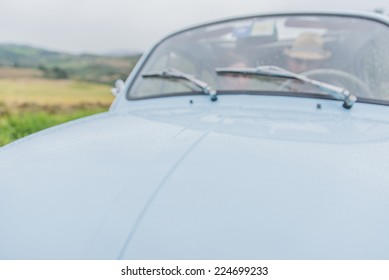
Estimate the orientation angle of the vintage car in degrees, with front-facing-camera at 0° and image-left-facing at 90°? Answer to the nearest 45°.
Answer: approximately 45°

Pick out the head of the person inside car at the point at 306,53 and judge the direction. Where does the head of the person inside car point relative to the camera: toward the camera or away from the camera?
toward the camera
